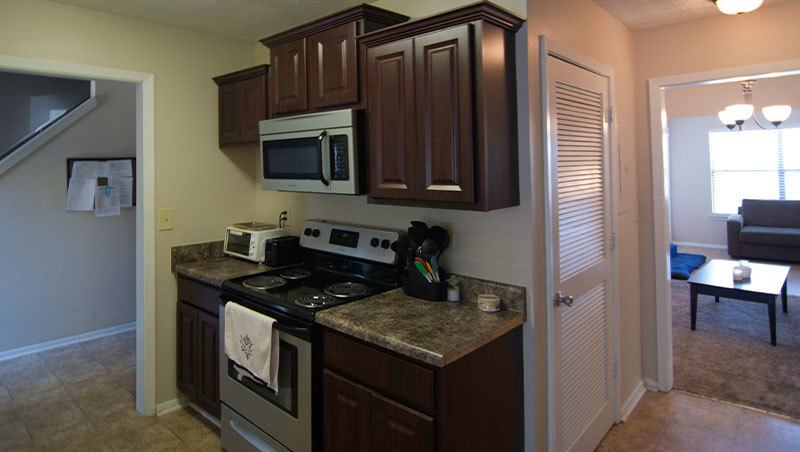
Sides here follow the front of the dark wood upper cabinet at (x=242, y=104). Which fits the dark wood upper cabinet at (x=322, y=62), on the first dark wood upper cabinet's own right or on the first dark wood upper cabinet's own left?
on the first dark wood upper cabinet's own left

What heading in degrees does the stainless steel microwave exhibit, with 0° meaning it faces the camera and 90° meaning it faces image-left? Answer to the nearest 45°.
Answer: approximately 45°

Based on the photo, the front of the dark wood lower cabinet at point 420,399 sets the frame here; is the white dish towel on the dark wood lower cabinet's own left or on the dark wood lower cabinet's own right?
on the dark wood lower cabinet's own right

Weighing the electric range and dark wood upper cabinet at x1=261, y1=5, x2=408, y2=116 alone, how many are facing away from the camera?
0
